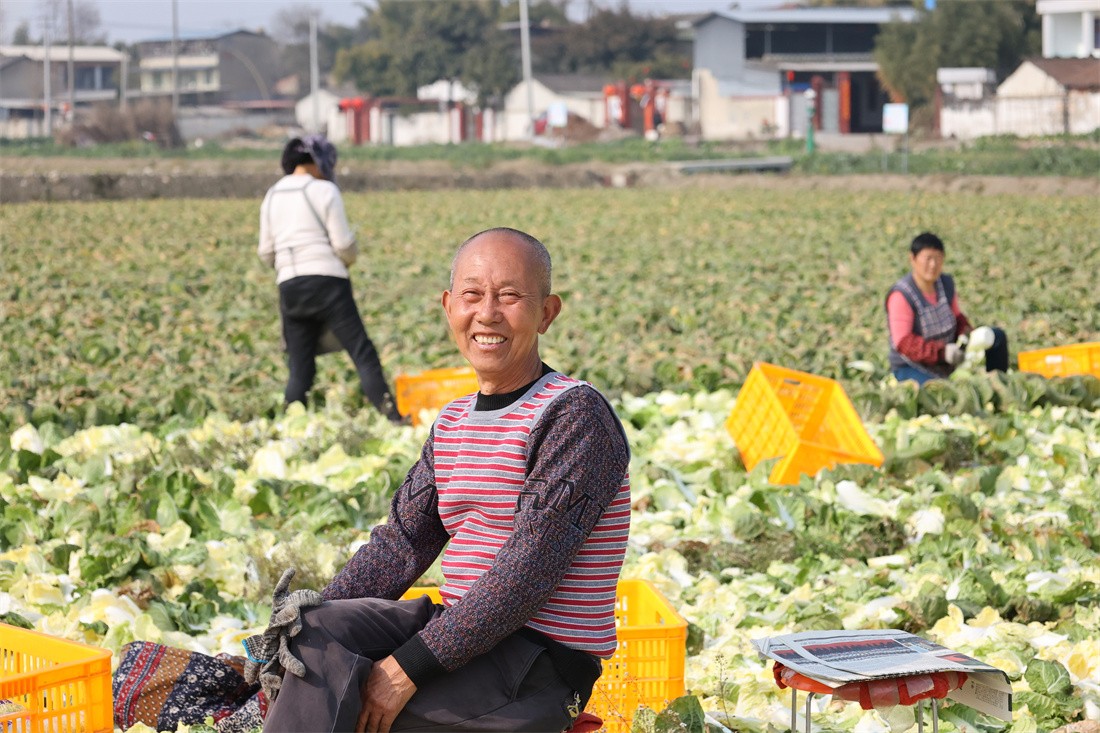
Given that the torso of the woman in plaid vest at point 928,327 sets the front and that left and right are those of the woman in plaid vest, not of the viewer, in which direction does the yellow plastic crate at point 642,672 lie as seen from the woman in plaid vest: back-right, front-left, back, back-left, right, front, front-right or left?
front-right

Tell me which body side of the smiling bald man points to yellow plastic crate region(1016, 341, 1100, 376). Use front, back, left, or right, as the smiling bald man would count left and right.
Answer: back

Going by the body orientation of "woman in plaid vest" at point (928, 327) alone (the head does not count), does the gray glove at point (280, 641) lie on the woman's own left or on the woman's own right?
on the woman's own right

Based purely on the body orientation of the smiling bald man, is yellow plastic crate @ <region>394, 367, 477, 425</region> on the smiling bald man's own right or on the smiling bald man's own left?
on the smiling bald man's own right

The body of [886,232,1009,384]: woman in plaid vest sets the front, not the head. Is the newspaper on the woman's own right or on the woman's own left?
on the woman's own right

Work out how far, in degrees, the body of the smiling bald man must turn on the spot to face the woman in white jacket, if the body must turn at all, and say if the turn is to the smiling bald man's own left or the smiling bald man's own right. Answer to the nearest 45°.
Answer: approximately 135° to the smiling bald man's own right

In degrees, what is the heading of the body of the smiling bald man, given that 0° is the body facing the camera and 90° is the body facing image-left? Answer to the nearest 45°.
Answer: approximately 45°

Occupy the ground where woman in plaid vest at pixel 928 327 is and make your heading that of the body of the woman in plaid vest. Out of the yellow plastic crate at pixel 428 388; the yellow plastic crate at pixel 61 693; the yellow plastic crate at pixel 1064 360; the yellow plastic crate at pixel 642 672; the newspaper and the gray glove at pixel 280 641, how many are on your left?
1

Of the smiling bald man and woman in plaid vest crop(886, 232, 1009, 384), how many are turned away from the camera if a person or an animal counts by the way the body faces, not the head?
0
